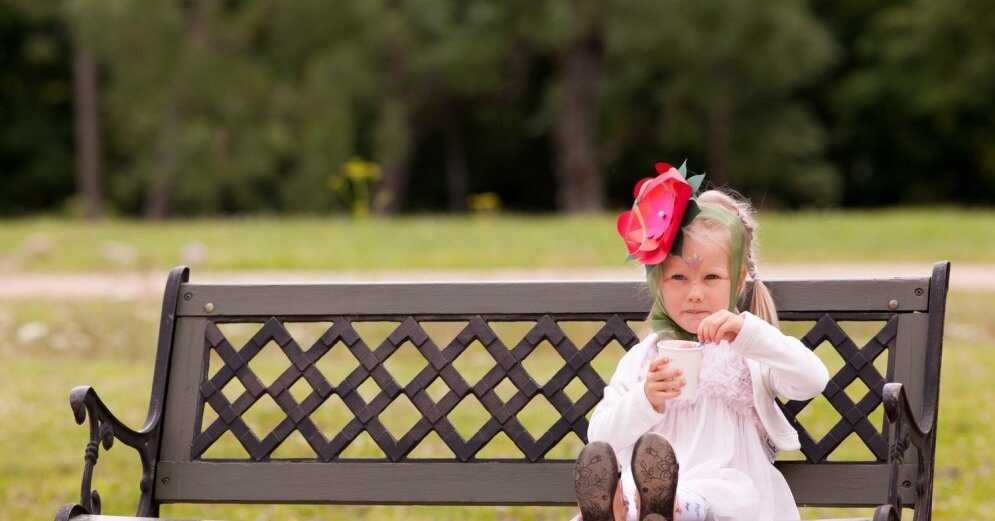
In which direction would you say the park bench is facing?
toward the camera
